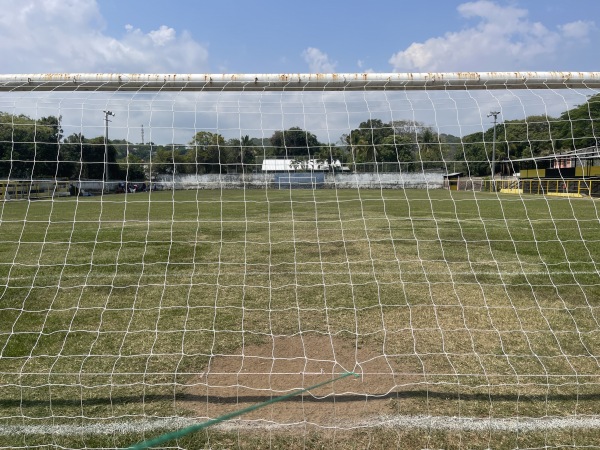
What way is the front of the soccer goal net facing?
away from the camera

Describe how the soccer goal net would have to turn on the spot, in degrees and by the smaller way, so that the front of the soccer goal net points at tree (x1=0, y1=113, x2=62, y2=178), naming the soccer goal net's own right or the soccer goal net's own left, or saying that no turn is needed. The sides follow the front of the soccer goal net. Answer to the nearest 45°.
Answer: approximately 90° to the soccer goal net's own left
